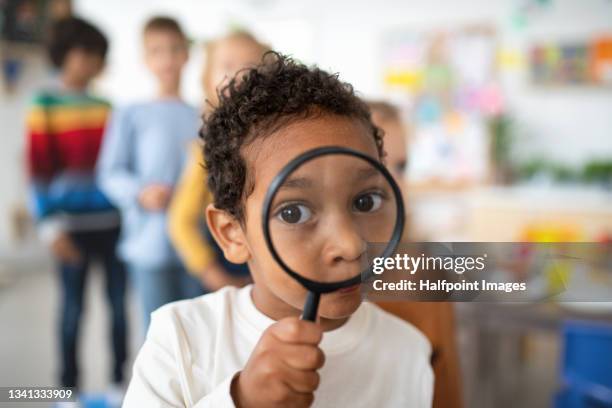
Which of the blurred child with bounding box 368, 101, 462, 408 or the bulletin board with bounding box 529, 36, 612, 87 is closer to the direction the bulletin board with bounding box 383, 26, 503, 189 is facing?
the blurred child

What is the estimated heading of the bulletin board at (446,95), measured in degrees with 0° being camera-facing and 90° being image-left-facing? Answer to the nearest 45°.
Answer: approximately 0°

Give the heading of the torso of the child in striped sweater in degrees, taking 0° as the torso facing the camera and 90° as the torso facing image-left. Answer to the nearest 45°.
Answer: approximately 315°

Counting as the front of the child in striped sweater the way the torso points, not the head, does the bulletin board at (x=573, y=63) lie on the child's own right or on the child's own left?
on the child's own left

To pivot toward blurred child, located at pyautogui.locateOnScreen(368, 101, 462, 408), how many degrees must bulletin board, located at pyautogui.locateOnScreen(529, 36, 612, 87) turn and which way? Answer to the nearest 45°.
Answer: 0° — it already faces them

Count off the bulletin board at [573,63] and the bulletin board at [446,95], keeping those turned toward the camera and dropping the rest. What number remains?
2

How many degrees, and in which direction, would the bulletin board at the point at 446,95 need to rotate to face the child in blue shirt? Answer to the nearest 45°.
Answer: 0° — it already faces them
